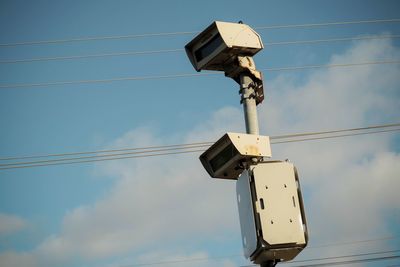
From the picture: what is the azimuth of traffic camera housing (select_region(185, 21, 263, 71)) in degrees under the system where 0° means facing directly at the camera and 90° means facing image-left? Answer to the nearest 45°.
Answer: approximately 45°

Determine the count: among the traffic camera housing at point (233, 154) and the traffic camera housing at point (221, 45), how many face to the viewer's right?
0
